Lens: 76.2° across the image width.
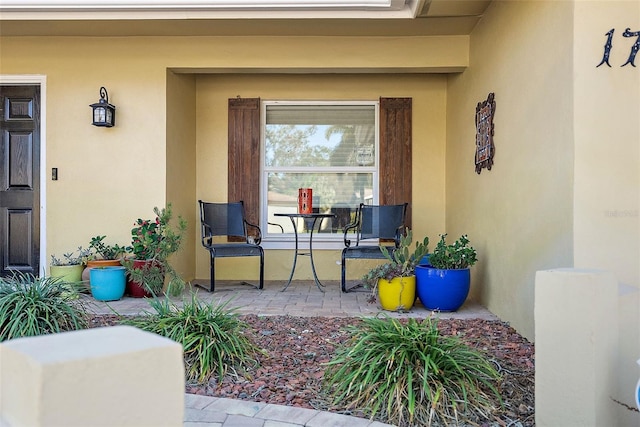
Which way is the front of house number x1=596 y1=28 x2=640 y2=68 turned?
toward the camera

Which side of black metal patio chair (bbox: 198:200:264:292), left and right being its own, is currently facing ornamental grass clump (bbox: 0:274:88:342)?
right

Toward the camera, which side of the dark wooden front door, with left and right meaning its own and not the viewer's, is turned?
front

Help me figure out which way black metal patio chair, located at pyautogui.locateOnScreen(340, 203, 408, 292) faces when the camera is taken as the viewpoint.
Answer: facing the viewer and to the left of the viewer

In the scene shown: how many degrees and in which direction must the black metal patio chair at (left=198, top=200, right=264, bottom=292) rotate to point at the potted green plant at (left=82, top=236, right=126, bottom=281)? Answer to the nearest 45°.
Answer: approximately 135° to its right

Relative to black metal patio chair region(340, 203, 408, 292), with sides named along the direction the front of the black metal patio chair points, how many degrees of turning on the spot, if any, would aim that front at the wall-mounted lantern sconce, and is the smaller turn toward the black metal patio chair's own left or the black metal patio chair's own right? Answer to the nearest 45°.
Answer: approximately 45° to the black metal patio chair's own right

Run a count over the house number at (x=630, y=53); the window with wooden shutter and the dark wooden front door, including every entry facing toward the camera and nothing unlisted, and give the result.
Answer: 3

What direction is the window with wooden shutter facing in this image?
toward the camera

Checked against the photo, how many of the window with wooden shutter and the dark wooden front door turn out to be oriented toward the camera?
2

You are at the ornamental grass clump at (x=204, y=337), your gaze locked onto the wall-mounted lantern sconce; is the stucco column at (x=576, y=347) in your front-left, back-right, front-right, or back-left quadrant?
back-right

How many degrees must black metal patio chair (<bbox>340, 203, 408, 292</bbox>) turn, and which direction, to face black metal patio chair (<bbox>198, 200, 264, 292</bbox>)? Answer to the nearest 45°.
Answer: approximately 45° to its right
